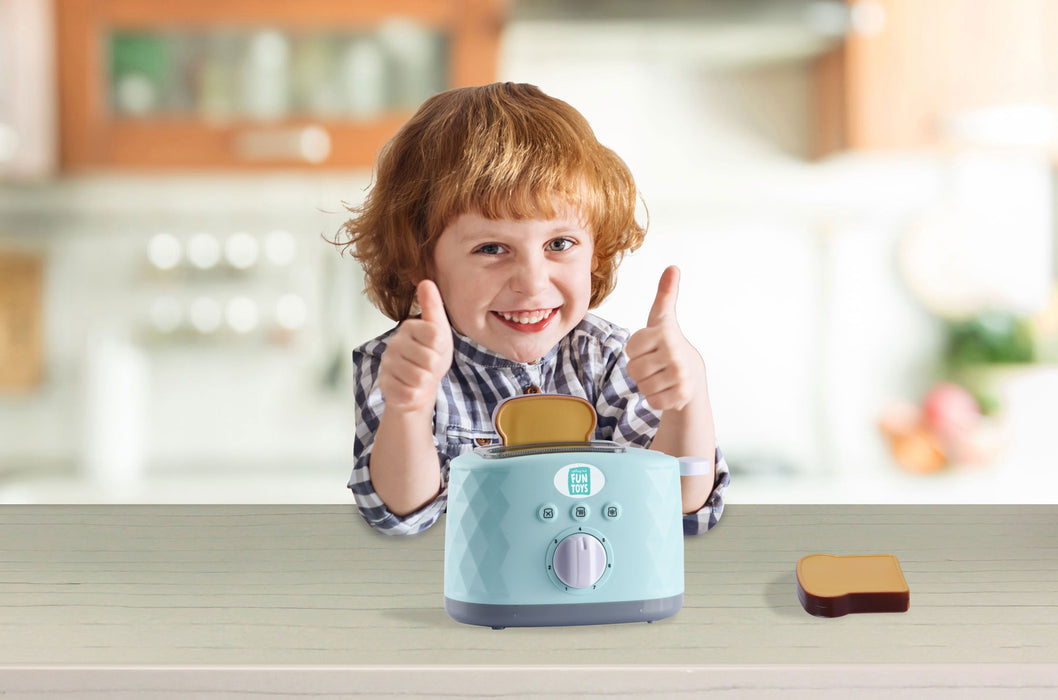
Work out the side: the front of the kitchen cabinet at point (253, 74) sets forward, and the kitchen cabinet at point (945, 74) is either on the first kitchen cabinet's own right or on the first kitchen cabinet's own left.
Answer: on the first kitchen cabinet's own left

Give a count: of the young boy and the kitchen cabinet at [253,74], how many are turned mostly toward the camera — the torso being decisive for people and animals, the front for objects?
2

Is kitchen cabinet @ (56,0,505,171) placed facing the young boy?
yes

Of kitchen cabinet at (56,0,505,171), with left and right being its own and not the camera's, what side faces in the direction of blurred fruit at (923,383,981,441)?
left

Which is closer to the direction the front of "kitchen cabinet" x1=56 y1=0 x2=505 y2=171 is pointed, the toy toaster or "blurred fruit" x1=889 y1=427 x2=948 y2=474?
the toy toaster

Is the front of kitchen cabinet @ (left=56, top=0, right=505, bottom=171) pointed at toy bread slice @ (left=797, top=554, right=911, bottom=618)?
yes

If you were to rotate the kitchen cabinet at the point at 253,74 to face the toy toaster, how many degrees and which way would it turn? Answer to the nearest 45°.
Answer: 0° — it already faces it
